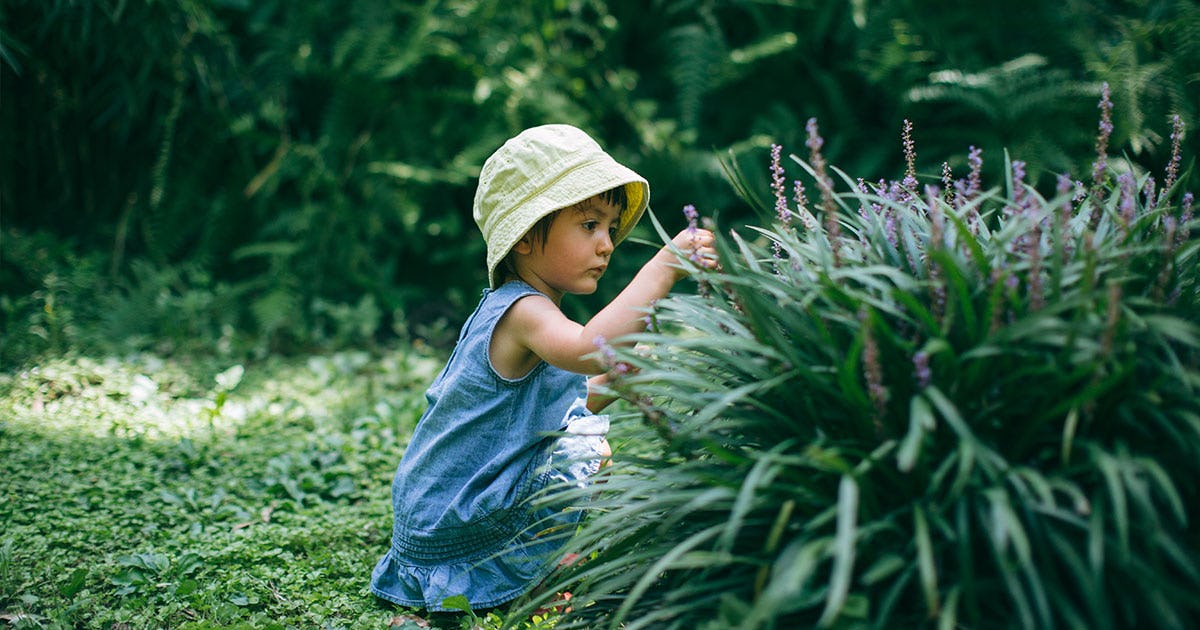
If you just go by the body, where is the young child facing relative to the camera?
to the viewer's right

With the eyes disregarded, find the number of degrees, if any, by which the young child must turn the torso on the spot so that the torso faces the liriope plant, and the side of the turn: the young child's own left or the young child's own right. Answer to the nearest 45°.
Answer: approximately 45° to the young child's own right

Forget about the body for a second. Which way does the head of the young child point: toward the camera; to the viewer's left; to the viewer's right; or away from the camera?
to the viewer's right
